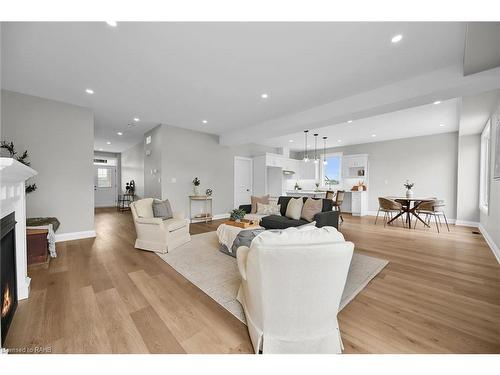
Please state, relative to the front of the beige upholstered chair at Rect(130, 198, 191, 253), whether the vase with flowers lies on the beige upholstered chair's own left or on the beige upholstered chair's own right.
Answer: on the beige upholstered chair's own left

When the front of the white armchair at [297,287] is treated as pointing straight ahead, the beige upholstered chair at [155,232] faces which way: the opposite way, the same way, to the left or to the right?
to the right

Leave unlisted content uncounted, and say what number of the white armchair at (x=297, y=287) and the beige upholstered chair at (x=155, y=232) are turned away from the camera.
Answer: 1

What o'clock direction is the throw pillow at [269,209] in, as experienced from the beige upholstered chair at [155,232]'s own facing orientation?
The throw pillow is roughly at 10 o'clock from the beige upholstered chair.

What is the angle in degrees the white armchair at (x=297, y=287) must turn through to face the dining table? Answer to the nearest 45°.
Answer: approximately 45° to its right

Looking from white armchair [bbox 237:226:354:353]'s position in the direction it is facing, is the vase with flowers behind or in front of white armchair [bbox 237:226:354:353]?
in front

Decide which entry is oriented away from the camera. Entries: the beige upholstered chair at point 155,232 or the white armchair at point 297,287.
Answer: the white armchair

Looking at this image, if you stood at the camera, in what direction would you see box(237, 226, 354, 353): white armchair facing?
facing away from the viewer

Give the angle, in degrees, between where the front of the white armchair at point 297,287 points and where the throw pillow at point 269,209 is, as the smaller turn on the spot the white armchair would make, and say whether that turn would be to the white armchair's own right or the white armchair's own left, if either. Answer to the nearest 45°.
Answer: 0° — it already faces it

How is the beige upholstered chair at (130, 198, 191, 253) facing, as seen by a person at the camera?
facing the viewer and to the right of the viewer

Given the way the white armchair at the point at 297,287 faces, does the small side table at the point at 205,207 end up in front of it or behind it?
in front

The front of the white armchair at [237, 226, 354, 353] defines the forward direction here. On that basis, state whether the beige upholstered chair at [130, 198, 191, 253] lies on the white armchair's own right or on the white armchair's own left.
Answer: on the white armchair's own left

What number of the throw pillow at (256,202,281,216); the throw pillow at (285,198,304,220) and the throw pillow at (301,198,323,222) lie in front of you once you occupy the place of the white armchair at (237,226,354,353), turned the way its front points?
3

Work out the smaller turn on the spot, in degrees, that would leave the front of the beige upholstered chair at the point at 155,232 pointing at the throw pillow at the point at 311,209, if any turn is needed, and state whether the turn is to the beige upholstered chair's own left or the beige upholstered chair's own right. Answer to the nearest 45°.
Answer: approximately 45° to the beige upholstered chair's own left

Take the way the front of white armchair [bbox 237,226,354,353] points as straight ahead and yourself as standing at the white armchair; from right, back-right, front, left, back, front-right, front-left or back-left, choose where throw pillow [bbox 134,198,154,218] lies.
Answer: front-left

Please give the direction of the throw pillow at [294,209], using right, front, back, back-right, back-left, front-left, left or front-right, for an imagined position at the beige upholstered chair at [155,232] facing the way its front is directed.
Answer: front-left
